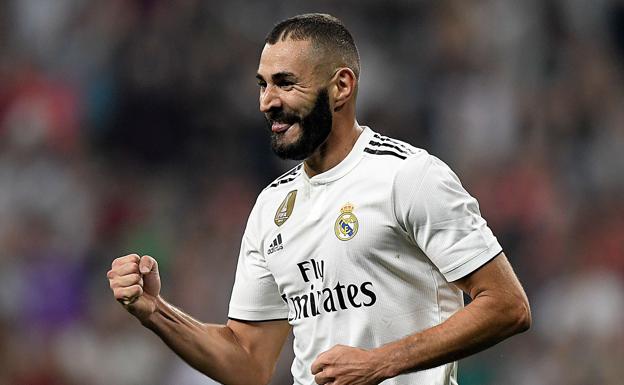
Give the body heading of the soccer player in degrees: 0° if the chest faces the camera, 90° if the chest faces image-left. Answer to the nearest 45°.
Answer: approximately 45°
